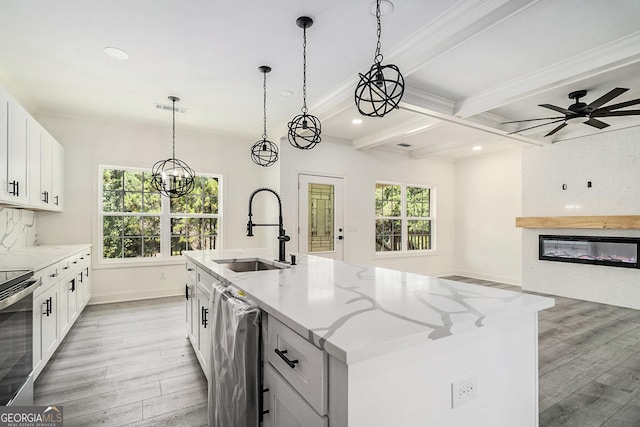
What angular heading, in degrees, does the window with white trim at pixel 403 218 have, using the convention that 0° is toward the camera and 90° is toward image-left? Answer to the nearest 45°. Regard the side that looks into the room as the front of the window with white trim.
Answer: approximately 315°

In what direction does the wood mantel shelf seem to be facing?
toward the camera

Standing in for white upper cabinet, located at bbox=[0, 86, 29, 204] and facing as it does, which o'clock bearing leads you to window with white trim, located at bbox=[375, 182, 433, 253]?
The window with white trim is roughly at 12 o'clock from the white upper cabinet.

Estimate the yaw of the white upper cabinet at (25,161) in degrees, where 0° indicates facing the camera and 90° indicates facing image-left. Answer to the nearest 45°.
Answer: approximately 270°

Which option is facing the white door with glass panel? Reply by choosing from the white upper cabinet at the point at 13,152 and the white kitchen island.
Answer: the white upper cabinet

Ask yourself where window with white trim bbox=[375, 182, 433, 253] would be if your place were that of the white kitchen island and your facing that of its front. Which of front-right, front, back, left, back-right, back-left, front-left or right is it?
back-right

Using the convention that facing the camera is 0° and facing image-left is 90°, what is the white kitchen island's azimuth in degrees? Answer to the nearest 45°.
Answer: approximately 45°

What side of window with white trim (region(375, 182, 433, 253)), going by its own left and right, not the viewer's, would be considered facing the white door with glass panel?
right

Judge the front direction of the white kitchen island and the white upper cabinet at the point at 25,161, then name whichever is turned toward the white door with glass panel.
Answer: the white upper cabinet

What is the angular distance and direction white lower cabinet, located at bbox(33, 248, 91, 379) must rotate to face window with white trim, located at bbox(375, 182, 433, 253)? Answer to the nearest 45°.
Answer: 0° — it already faces it
